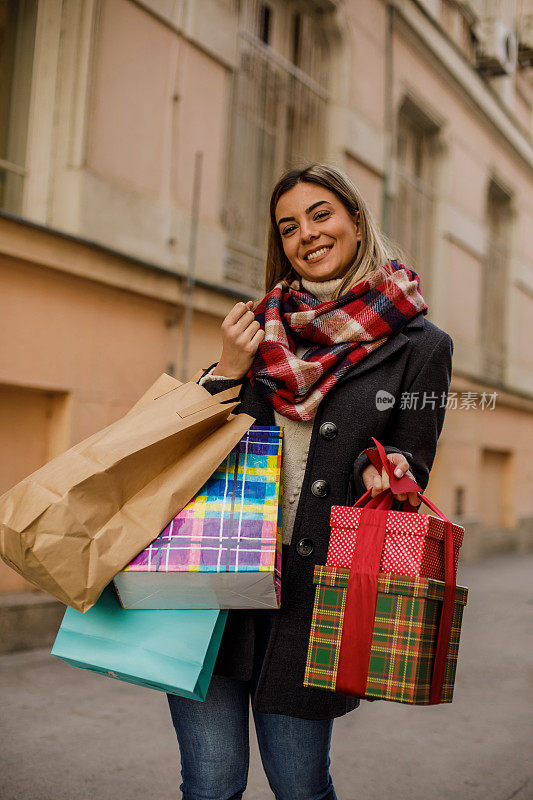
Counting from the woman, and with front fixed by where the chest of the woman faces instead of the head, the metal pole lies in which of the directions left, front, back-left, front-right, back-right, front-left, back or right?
back-right

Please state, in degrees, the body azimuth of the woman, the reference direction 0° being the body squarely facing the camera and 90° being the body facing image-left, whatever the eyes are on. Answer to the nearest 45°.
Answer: approximately 45°
